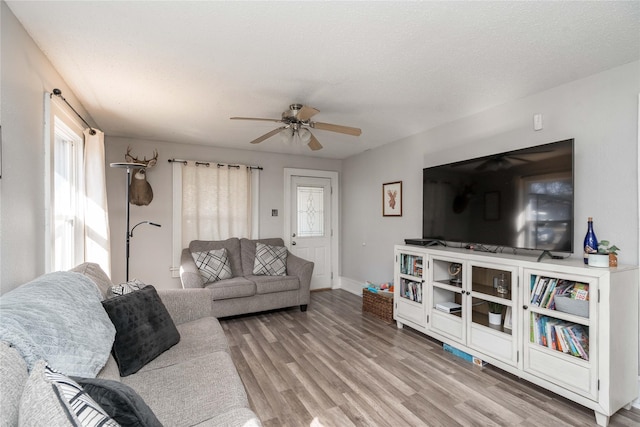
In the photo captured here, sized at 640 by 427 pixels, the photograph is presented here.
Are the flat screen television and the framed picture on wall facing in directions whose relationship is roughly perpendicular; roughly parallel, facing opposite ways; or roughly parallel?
roughly parallel

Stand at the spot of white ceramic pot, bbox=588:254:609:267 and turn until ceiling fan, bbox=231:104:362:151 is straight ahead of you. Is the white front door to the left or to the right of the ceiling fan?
right

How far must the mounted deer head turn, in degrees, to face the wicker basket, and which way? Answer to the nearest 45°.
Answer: approximately 45° to its left

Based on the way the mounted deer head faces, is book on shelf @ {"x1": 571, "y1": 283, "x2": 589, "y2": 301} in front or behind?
in front

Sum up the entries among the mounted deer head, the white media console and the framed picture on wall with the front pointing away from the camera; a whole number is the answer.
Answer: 0

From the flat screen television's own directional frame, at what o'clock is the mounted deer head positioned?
The mounted deer head is roughly at 1 o'clock from the flat screen television.

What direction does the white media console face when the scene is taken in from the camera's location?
facing the viewer and to the left of the viewer

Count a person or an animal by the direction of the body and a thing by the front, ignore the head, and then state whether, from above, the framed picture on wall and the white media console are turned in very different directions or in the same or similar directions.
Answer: same or similar directions

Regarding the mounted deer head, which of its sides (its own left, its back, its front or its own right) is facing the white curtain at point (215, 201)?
left

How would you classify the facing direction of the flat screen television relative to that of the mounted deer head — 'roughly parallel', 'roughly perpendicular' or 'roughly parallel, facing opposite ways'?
roughly perpendicular

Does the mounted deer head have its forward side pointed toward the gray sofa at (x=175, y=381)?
yes

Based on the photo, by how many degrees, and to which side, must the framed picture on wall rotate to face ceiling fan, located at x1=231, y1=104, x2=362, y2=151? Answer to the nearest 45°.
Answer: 0° — it already faces it

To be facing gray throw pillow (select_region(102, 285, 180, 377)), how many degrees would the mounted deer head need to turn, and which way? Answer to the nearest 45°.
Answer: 0° — it already faces it

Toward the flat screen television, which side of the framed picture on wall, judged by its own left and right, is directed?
left

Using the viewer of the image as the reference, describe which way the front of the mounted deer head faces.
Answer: facing the viewer

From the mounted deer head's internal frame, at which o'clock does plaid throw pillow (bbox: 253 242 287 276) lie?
The plaid throw pillow is roughly at 10 o'clock from the mounted deer head.
